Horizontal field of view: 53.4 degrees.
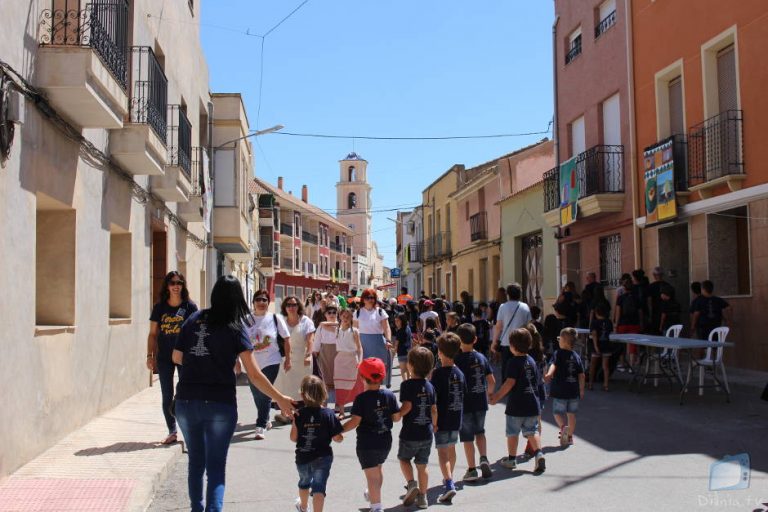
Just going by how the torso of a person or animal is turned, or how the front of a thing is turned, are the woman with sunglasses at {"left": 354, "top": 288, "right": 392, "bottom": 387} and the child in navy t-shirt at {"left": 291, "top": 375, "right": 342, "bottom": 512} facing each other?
yes

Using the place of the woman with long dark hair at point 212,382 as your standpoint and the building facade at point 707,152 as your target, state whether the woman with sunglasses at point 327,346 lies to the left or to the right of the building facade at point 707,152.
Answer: left

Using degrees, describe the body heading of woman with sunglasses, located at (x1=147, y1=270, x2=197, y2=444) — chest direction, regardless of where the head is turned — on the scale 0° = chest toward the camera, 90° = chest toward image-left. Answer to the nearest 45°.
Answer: approximately 0°

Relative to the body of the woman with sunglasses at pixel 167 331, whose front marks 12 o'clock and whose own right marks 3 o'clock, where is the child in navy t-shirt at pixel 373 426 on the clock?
The child in navy t-shirt is roughly at 11 o'clock from the woman with sunglasses.

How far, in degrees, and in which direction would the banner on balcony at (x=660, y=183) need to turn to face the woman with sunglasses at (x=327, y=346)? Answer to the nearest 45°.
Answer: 0° — it already faces them

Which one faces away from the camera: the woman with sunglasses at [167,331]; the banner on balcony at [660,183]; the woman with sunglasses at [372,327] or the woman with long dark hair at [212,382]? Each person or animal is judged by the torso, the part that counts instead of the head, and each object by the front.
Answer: the woman with long dark hair

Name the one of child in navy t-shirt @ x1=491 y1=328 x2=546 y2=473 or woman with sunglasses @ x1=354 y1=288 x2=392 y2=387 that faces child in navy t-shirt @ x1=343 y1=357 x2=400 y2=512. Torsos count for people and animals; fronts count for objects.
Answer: the woman with sunglasses

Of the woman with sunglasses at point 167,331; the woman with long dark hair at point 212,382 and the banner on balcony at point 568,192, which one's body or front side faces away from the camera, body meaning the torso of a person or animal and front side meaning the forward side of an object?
the woman with long dark hair

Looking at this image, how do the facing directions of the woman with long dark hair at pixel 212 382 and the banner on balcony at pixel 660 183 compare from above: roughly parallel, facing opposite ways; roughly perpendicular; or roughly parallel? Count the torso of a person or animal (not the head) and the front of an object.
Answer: roughly perpendicular

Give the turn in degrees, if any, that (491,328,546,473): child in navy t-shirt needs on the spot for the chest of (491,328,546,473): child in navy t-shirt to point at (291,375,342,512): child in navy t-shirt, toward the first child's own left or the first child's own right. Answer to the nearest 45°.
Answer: approximately 90° to the first child's own left

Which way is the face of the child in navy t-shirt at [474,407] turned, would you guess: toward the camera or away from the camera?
away from the camera

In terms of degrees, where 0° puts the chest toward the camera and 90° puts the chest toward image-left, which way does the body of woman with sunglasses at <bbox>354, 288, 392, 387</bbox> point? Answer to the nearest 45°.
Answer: approximately 0°

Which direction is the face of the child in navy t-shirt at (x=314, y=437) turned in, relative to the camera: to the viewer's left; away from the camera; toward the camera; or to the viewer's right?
away from the camera

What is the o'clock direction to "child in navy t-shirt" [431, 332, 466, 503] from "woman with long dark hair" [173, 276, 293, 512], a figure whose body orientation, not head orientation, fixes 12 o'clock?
The child in navy t-shirt is roughly at 2 o'clock from the woman with long dark hair.

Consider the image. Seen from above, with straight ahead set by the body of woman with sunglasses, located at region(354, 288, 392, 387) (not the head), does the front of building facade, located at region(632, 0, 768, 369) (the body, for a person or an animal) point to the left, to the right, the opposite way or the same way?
to the right
